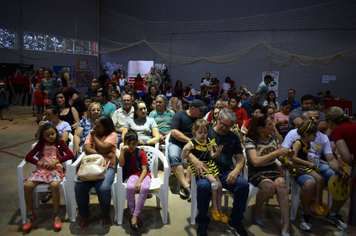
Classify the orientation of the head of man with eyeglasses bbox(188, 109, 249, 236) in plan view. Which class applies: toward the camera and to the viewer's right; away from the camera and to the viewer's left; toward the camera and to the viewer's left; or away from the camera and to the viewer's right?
toward the camera and to the viewer's left

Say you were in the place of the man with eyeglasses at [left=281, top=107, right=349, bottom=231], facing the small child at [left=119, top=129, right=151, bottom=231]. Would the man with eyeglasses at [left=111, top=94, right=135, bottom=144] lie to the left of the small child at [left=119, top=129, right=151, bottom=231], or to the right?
right

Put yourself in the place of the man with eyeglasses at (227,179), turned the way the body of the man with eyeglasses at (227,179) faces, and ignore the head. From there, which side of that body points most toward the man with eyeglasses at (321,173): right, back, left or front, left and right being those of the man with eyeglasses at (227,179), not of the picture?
left

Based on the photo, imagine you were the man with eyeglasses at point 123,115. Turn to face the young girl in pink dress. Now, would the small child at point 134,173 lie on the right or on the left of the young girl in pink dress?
left

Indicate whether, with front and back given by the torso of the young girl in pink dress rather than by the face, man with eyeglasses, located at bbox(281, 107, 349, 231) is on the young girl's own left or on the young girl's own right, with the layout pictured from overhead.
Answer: on the young girl's own left

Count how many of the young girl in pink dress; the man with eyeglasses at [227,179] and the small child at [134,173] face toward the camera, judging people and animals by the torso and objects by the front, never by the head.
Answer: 3

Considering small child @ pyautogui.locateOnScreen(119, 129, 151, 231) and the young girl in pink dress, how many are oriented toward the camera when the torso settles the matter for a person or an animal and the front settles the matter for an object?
2

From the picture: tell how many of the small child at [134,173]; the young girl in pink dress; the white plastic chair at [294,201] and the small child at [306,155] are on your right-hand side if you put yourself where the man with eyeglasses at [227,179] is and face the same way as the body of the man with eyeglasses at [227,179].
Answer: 2

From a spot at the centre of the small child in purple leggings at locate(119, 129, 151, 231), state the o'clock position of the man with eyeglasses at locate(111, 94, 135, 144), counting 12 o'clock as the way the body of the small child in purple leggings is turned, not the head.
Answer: The man with eyeglasses is roughly at 6 o'clock from the small child in purple leggings.

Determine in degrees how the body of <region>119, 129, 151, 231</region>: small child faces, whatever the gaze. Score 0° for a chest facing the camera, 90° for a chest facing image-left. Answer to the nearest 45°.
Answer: approximately 0°

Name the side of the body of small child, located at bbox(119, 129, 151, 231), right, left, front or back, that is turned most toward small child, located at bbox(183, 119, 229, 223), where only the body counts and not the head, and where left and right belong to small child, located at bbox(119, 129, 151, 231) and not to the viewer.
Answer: left

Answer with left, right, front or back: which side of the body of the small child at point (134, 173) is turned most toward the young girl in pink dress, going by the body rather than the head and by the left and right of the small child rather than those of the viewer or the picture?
right
